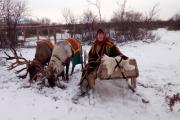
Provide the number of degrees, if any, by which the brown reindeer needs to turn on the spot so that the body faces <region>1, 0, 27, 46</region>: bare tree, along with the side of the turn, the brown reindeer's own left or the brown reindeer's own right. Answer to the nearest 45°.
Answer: approximately 135° to the brown reindeer's own right

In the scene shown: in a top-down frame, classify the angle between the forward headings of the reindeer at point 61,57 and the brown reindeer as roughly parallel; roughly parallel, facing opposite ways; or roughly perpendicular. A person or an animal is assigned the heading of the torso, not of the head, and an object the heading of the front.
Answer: roughly parallel

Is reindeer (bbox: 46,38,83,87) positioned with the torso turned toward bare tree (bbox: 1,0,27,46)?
no

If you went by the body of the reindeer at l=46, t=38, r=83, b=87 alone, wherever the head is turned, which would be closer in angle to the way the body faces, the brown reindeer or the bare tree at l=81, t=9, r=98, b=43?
the brown reindeer

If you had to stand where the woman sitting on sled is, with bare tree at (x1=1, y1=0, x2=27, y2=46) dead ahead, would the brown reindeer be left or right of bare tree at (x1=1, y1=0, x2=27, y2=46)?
left

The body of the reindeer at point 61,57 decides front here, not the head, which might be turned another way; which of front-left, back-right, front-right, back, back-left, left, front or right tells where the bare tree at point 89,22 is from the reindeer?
back-right

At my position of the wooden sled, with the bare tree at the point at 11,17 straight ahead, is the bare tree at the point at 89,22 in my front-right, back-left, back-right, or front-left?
front-right

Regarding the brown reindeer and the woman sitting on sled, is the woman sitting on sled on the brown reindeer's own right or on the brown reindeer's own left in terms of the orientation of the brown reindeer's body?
on the brown reindeer's own left

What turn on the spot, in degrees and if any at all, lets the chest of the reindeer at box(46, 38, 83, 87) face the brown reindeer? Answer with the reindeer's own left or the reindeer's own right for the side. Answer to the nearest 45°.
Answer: approximately 45° to the reindeer's own right

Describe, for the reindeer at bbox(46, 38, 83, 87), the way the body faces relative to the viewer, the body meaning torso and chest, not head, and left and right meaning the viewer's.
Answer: facing the viewer and to the left of the viewer

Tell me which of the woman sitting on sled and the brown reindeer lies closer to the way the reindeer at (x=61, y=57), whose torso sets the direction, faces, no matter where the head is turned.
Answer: the brown reindeer

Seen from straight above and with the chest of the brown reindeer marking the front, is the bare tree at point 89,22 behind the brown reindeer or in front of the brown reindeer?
behind

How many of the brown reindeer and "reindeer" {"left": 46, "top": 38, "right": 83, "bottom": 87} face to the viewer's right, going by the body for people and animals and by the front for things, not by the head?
0
